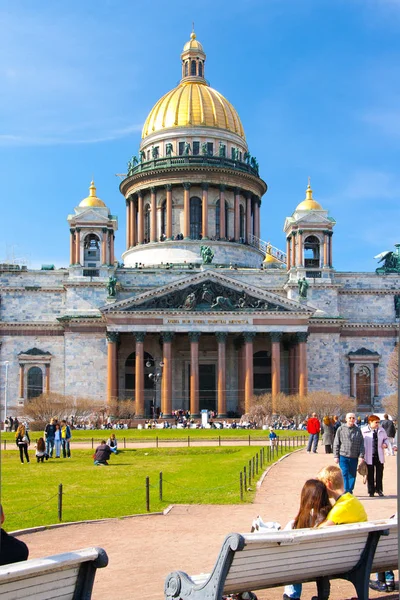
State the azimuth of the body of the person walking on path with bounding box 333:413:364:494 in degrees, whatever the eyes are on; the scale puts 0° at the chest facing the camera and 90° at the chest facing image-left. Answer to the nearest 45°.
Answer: approximately 0°

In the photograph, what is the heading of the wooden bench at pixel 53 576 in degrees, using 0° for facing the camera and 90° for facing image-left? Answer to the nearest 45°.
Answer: approximately 135°

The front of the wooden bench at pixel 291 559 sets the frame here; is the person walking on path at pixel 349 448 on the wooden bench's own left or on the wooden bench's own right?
on the wooden bench's own right

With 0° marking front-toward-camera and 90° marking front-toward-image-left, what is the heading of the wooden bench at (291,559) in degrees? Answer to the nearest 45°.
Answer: approximately 135°

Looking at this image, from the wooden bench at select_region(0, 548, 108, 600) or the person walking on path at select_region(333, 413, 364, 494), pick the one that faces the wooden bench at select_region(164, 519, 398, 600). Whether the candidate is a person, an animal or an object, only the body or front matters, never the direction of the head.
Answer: the person walking on path

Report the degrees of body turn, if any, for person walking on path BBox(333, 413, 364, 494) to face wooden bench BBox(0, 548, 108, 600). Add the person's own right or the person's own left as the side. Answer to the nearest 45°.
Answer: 0° — they already face it
